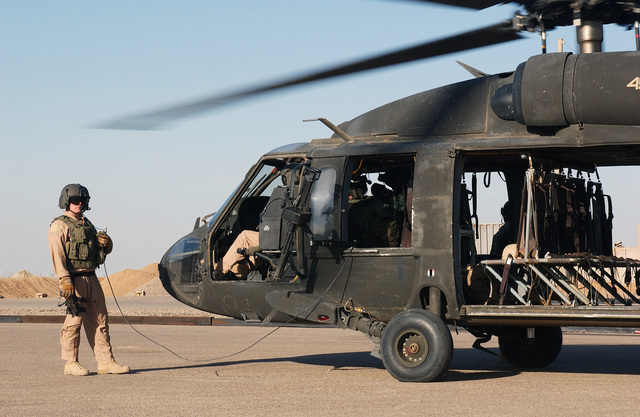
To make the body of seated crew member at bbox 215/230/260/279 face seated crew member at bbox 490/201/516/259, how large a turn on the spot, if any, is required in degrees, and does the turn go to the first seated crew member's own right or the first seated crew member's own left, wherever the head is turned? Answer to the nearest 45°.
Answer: approximately 180°

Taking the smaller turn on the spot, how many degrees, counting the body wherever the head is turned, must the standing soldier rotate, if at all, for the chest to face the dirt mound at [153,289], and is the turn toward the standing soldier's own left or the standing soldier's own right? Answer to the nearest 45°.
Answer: approximately 135° to the standing soldier's own left

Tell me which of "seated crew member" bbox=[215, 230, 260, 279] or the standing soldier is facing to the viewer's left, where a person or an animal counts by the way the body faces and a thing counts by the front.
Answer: the seated crew member

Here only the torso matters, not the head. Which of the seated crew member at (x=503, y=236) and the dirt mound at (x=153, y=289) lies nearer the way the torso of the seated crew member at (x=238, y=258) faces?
the dirt mound

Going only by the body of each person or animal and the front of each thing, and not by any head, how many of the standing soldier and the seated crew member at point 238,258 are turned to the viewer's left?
1

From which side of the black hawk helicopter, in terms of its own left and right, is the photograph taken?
left

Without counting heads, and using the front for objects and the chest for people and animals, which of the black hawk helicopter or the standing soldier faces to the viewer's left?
the black hawk helicopter

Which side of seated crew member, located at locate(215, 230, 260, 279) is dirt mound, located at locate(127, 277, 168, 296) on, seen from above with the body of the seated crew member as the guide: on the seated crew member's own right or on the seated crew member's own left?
on the seated crew member's own right

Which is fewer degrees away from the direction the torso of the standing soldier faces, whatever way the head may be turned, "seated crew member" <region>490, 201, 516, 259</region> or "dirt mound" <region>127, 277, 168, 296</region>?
the seated crew member

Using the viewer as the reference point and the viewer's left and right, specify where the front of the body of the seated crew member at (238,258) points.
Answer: facing to the left of the viewer

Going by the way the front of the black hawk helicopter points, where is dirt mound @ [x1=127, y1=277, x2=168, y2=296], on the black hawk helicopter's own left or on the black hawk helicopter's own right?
on the black hawk helicopter's own right

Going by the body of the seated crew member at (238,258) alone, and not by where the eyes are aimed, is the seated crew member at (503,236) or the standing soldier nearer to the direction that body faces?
the standing soldier

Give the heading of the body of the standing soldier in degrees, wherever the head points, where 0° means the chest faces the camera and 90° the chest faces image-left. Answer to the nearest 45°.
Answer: approximately 315°
